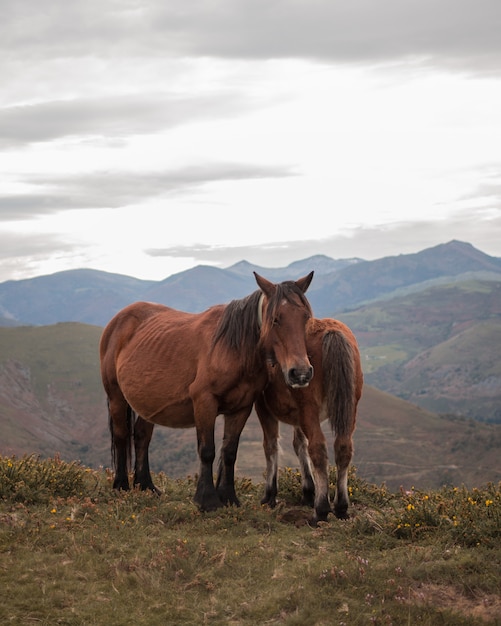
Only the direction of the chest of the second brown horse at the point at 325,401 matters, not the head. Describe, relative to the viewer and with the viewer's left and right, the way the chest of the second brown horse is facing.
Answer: facing away from the viewer and to the left of the viewer

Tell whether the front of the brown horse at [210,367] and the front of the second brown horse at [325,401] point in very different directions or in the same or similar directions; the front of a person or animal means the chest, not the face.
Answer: very different directions
